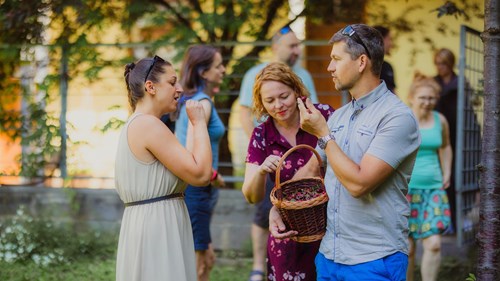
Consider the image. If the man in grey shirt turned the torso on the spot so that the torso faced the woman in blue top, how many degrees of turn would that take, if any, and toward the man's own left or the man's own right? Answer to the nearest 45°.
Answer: approximately 90° to the man's own right

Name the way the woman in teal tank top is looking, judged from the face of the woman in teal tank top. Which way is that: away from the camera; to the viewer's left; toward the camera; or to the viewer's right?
toward the camera

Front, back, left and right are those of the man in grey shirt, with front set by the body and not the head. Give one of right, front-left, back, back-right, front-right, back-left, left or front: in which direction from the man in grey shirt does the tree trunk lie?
back

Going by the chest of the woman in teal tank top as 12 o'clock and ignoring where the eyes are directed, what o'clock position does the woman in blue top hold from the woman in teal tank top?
The woman in blue top is roughly at 2 o'clock from the woman in teal tank top.

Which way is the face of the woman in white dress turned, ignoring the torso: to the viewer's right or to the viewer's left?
to the viewer's right

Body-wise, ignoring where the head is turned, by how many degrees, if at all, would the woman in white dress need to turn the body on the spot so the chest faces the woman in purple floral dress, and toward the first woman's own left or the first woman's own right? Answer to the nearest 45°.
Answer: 0° — they already face them

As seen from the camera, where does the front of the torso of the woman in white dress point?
to the viewer's right

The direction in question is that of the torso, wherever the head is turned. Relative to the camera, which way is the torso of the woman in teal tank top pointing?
toward the camera
